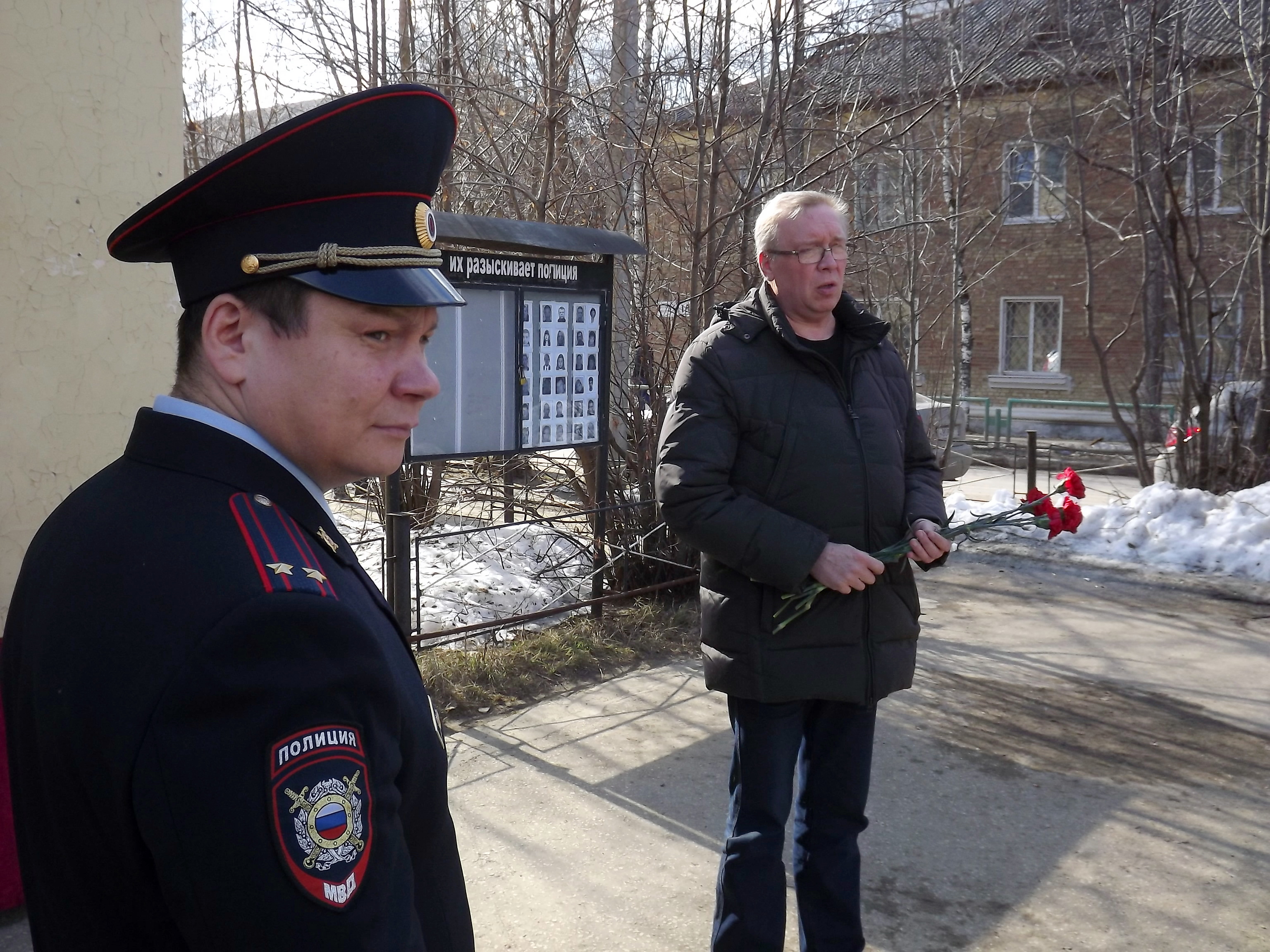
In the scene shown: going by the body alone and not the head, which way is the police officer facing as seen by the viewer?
to the viewer's right

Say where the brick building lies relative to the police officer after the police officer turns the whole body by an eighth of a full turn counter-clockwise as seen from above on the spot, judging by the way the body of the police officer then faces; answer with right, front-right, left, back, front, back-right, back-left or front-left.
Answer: front

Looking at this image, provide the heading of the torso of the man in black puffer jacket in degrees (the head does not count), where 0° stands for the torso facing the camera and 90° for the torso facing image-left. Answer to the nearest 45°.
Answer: approximately 315°

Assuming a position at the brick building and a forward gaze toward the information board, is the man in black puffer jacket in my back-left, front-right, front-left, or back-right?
front-left

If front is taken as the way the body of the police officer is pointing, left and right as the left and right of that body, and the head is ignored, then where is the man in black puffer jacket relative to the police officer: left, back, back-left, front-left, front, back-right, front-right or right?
front-left

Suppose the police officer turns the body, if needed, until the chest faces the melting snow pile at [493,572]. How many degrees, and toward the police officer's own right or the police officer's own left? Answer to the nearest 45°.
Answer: approximately 90° to the police officer's own left

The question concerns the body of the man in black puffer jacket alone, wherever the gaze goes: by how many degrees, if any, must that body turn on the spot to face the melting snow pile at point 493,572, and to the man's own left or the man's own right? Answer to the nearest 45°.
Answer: approximately 180°

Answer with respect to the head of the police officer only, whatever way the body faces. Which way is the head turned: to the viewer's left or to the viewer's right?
to the viewer's right

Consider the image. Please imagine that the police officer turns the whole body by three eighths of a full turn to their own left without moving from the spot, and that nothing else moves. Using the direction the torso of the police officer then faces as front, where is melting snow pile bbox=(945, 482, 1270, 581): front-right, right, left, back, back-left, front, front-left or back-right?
right

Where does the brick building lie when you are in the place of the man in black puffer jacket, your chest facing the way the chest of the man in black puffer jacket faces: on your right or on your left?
on your left

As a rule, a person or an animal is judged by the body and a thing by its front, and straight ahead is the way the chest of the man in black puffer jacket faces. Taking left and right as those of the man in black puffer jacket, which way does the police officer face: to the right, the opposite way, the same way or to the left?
to the left

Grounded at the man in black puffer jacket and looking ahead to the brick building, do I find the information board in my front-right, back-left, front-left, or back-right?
front-left

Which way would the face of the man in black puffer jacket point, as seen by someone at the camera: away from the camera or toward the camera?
toward the camera
